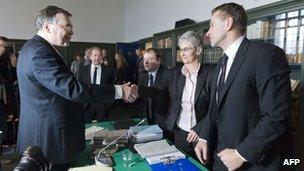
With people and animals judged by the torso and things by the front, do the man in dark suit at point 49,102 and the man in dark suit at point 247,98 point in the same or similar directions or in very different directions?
very different directions

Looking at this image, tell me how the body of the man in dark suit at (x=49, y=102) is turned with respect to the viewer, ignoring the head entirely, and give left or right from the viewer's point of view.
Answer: facing to the right of the viewer

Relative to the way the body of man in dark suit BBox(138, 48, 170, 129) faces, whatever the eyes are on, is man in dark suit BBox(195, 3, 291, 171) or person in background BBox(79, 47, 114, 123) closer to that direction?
the man in dark suit

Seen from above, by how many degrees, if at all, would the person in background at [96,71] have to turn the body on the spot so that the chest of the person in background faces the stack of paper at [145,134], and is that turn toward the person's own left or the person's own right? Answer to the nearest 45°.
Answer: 0° — they already face it

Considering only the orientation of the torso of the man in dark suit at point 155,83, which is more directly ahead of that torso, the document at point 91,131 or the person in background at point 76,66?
the document

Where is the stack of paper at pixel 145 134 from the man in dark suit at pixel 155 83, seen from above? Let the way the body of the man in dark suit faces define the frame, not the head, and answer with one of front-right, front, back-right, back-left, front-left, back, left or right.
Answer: front-left

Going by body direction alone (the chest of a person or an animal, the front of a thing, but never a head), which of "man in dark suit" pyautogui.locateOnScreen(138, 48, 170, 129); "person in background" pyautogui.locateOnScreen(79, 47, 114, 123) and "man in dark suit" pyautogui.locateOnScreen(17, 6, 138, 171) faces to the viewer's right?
"man in dark suit" pyautogui.locateOnScreen(17, 6, 138, 171)

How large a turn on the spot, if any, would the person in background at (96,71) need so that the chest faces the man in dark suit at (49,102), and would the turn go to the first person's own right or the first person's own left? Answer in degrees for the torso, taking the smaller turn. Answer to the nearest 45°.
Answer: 0° — they already face them

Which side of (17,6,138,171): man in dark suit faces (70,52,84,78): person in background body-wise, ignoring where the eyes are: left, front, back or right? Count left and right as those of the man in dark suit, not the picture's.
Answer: left

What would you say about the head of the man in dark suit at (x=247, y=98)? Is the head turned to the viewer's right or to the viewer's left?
to the viewer's left
